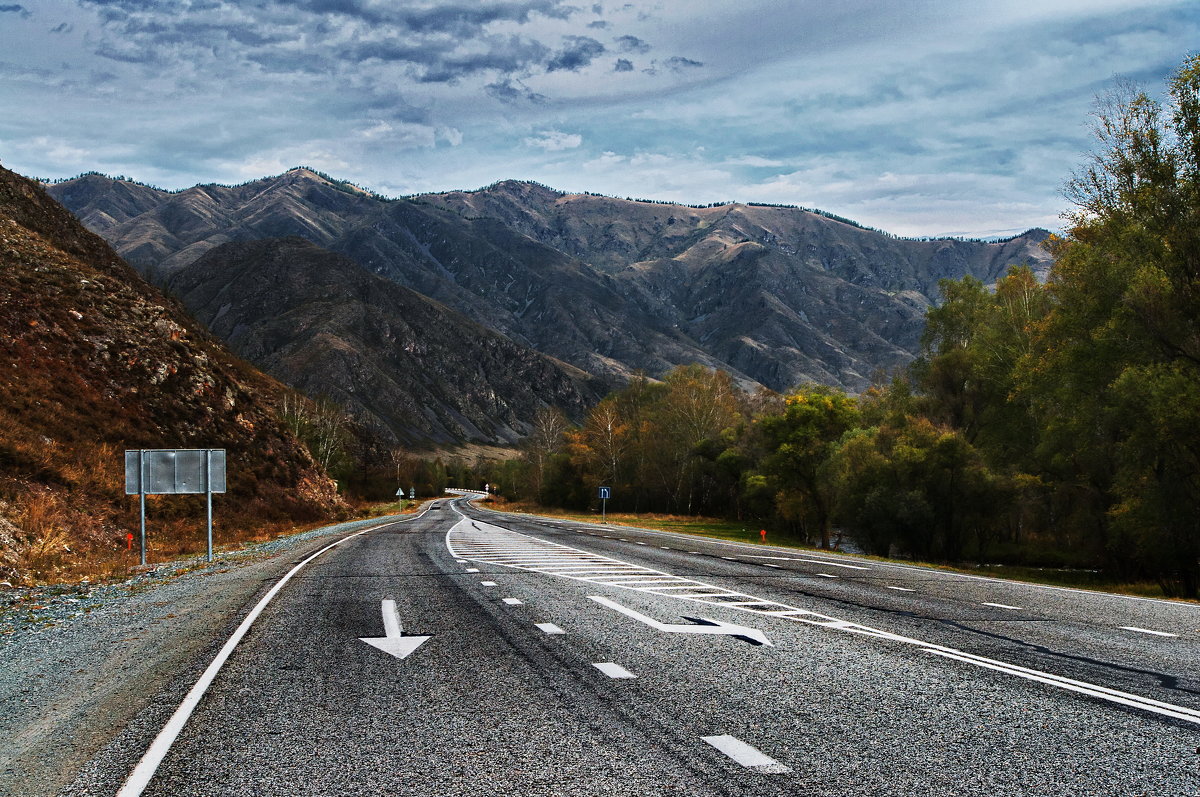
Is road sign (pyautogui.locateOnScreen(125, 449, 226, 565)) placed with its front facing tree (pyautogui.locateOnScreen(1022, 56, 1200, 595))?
no

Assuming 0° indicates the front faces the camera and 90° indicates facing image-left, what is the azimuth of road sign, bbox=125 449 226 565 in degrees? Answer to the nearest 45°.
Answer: approximately 180°
